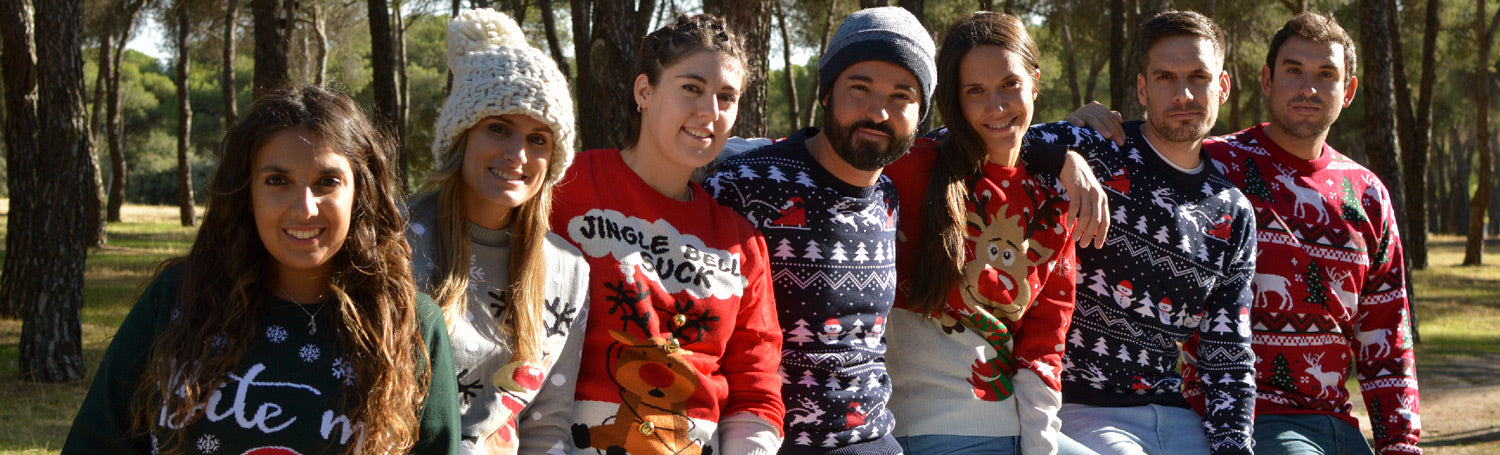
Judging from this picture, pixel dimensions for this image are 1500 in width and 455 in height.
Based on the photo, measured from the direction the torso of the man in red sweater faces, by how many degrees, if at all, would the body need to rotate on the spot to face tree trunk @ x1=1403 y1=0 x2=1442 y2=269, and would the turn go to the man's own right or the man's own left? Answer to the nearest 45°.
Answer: approximately 180°

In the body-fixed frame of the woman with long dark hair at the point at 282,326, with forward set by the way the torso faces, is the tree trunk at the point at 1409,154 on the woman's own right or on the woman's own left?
on the woman's own left

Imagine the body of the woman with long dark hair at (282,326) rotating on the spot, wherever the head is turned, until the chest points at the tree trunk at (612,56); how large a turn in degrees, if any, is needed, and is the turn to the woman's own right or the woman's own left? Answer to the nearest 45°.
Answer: approximately 135° to the woman's own left

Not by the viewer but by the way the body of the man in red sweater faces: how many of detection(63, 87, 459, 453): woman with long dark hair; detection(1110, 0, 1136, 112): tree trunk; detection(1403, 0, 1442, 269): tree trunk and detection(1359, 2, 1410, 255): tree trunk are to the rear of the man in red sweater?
3

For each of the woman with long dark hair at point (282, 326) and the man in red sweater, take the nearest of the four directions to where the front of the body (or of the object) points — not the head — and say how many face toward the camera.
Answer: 2

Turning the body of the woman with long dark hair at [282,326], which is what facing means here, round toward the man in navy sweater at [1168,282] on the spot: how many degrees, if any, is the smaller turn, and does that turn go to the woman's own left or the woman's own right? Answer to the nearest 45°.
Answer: approximately 90° to the woman's own left

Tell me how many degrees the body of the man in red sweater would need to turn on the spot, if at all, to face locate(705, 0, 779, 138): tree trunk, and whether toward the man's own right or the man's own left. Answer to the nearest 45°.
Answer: approximately 90° to the man's own right

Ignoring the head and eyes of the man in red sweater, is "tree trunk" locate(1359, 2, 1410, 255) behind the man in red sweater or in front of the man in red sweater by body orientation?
behind

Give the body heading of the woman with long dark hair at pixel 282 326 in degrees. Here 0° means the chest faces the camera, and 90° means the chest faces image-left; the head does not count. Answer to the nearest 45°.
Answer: approximately 0°
